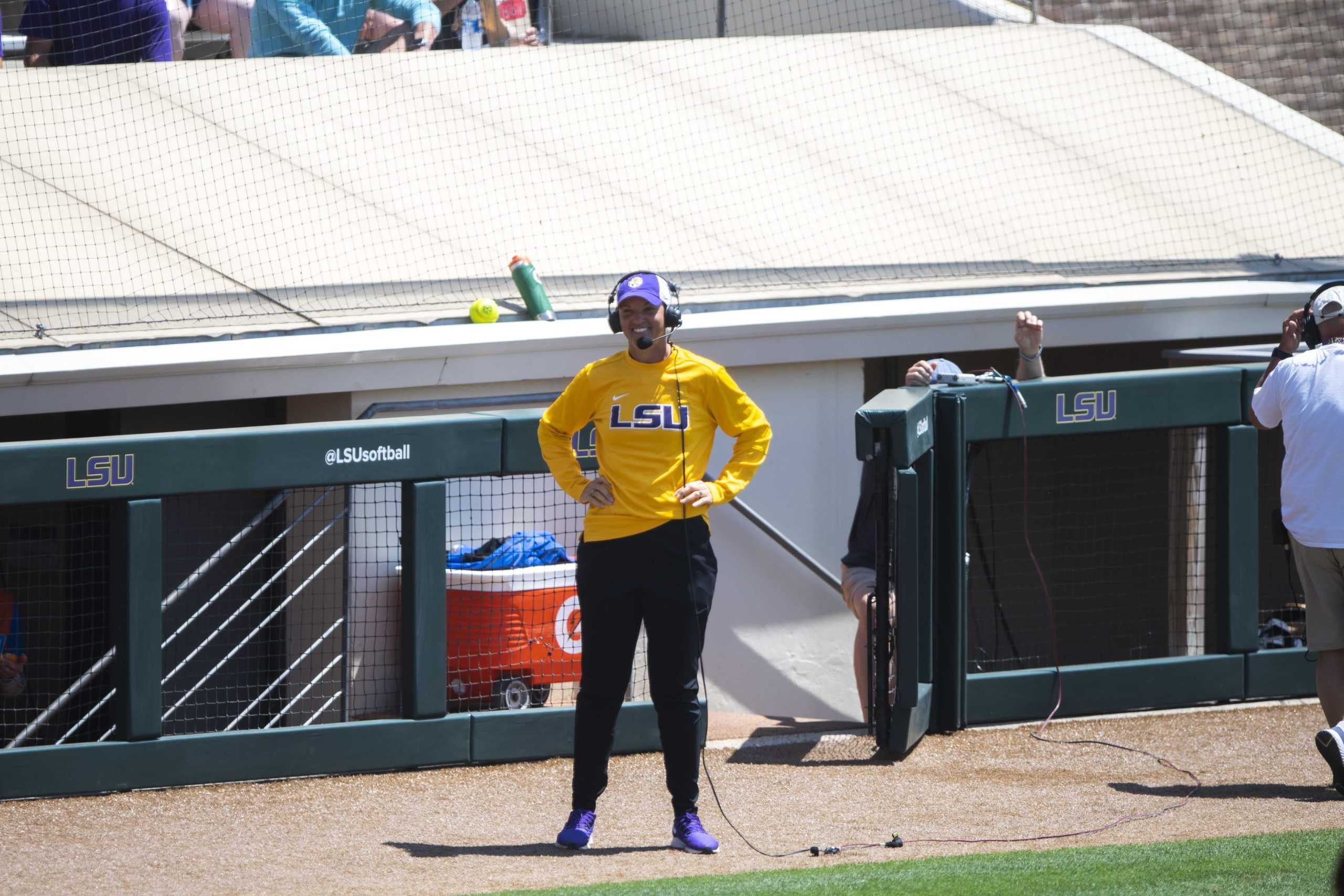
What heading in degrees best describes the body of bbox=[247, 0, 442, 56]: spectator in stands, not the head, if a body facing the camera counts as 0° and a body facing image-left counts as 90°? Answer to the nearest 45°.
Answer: approximately 315°

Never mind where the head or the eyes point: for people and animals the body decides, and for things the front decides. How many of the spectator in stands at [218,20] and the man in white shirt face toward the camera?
1
